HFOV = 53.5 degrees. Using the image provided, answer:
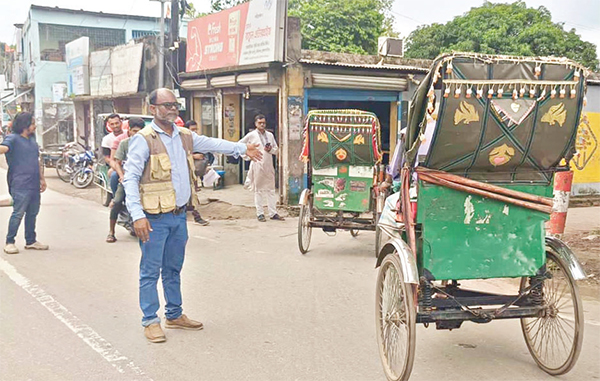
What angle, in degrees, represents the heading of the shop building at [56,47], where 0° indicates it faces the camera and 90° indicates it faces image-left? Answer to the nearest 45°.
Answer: approximately 315°

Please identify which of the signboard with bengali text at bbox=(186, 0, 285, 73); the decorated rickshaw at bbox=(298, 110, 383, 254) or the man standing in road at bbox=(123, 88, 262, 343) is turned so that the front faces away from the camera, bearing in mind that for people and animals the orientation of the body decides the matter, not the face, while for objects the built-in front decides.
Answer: the decorated rickshaw

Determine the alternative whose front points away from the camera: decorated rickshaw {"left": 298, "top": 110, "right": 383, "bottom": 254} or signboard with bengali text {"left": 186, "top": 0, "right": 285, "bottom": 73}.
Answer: the decorated rickshaw

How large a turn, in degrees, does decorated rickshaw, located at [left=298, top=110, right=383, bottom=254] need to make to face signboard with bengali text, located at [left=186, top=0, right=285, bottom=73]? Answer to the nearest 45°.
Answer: approximately 45° to its left

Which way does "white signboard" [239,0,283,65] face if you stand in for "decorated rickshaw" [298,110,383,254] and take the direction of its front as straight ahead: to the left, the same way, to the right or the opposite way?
the opposite way

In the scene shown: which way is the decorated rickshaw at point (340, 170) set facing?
away from the camera

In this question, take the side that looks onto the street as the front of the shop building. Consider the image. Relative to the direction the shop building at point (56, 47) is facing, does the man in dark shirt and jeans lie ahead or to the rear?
ahead

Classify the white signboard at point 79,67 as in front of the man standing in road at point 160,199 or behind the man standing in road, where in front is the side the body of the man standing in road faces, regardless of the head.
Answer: behind

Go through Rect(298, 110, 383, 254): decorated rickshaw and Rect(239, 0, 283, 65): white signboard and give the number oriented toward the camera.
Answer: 1

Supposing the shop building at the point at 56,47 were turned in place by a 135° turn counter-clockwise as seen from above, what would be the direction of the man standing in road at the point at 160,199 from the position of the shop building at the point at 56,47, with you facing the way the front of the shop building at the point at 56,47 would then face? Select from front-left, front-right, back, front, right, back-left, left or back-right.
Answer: back

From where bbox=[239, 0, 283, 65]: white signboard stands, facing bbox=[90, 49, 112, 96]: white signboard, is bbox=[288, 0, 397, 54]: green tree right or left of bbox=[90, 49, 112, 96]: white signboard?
right

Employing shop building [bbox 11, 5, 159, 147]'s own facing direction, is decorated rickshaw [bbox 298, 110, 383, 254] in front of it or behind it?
in front

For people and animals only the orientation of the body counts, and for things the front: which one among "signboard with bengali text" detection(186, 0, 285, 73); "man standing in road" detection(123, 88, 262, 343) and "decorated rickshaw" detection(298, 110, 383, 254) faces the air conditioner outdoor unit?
the decorated rickshaw

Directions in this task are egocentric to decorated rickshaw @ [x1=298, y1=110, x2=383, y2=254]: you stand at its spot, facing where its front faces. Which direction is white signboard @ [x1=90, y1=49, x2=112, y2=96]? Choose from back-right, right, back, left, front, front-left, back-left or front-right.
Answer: front-left

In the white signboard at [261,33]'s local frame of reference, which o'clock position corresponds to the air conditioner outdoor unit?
The air conditioner outdoor unit is roughly at 8 o'clock from the white signboard.
